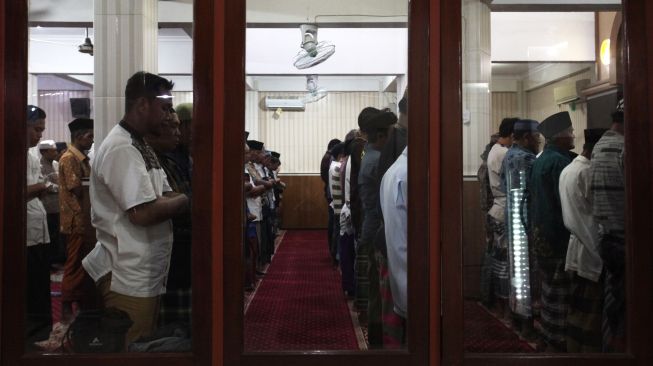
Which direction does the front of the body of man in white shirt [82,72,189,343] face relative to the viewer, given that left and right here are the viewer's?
facing to the right of the viewer

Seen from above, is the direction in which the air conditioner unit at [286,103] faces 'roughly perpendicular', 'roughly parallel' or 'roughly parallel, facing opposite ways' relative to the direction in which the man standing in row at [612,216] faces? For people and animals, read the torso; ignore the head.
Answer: roughly perpendicular

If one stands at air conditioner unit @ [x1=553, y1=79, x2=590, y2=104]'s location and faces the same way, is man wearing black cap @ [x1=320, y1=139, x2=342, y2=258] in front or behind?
in front

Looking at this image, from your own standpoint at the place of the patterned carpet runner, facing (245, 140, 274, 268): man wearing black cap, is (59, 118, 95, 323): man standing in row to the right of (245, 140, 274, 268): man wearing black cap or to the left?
left
